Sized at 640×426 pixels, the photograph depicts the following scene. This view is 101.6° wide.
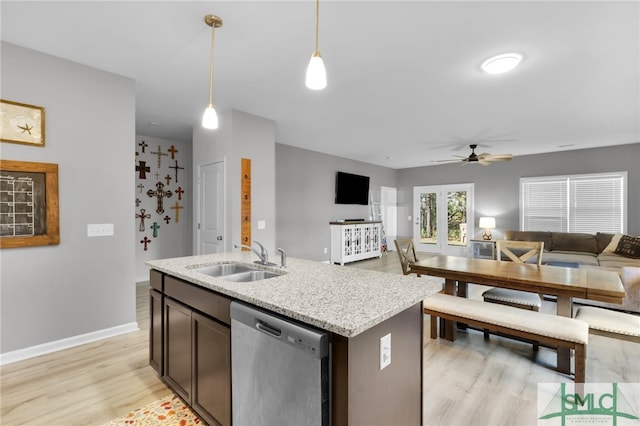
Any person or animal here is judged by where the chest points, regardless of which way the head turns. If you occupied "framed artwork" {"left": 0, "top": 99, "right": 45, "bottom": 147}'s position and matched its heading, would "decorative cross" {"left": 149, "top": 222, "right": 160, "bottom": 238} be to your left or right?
on your left

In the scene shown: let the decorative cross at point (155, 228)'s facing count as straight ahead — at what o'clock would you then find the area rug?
The area rug is roughly at 12 o'clock from the decorative cross.

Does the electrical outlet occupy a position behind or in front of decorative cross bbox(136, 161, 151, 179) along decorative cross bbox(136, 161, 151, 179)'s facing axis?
in front

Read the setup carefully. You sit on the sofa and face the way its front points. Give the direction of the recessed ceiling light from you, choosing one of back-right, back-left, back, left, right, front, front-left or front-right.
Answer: front

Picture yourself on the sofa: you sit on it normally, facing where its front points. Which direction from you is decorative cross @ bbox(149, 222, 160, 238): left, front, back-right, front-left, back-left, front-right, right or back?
front-right

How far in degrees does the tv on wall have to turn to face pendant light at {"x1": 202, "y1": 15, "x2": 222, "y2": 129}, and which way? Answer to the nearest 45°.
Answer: approximately 45° to its right

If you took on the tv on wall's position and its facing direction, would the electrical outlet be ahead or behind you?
ahead

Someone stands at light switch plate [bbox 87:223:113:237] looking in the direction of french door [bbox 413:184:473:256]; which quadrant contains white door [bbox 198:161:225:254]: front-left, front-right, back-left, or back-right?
front-left

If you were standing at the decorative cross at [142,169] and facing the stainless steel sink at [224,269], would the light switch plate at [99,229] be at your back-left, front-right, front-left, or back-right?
front-right

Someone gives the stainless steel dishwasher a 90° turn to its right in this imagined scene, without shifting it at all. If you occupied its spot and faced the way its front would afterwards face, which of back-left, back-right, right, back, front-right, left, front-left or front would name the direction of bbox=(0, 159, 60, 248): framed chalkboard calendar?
front

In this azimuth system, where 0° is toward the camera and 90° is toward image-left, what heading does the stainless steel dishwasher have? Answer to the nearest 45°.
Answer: approximately 45°

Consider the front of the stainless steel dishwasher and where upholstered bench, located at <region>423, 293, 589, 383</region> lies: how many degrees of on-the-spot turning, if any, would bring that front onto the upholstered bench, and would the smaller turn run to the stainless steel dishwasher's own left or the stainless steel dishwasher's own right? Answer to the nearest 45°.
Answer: approximately 135° to the stainless steel dishwasher's own left

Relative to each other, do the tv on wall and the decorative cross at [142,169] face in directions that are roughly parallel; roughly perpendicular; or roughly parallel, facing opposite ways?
roughly parallel

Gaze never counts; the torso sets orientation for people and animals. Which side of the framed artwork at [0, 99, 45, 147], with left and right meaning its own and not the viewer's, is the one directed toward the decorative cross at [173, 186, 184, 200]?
left

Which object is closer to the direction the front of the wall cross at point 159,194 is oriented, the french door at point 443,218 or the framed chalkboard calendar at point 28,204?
the framed chalkboard calendar

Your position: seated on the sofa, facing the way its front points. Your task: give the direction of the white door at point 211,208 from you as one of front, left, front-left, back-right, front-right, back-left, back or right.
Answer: front-right

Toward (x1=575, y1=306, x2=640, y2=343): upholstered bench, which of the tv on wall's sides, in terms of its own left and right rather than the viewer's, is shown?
front

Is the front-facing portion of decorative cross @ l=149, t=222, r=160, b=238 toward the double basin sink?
yes

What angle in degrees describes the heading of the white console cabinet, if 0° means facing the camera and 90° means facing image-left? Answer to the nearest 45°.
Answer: approximately 315°
